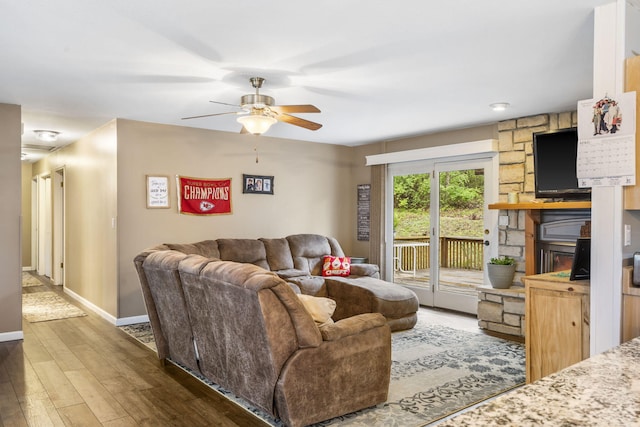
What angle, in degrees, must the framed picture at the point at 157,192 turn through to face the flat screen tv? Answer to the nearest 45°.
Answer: approximately 45° to its left

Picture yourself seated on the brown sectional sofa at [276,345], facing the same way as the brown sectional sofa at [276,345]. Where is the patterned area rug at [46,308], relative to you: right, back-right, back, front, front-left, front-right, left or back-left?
left

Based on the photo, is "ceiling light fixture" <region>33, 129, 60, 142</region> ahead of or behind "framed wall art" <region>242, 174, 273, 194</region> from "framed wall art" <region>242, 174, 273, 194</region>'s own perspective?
behind

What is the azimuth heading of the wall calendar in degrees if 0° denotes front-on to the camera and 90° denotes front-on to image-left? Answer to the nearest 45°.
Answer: approximately 45°

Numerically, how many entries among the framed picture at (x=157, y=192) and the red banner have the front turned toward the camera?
2

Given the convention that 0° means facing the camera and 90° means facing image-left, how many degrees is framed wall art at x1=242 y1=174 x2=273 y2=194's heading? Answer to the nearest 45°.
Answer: approximately 315°

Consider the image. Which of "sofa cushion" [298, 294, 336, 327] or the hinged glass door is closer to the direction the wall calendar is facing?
the sofa cushion

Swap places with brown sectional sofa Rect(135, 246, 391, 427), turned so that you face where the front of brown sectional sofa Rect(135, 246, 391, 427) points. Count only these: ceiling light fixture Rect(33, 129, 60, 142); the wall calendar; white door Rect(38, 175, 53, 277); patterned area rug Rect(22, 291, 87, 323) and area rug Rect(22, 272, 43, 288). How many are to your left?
4

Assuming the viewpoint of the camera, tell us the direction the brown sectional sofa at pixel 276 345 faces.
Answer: facing away from the viewer and to the right of the viewer

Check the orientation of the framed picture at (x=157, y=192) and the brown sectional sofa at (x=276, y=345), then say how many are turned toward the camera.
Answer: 1
